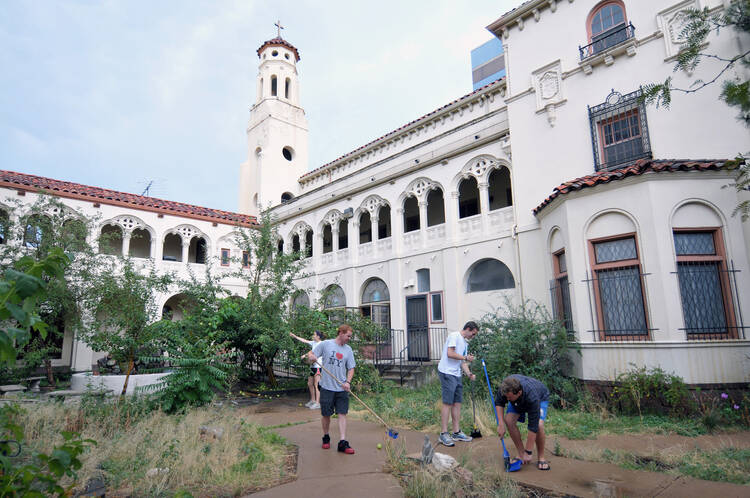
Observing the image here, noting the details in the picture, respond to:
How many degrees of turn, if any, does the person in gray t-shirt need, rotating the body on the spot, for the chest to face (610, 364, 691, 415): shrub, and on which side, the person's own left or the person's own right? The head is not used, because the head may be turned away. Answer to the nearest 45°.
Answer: approximately 90° to the person's own left

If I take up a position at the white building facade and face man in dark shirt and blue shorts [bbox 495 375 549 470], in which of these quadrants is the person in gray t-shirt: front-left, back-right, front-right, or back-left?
front-right

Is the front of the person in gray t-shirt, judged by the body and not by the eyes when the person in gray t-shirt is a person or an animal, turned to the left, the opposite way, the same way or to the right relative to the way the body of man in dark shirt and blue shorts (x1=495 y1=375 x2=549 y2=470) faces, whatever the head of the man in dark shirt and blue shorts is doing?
to the left

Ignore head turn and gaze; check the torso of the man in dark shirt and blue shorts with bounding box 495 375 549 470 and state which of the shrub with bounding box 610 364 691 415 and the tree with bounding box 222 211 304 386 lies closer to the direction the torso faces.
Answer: the tree

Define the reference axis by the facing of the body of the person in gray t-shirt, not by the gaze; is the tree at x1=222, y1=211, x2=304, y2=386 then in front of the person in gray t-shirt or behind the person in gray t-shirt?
behind

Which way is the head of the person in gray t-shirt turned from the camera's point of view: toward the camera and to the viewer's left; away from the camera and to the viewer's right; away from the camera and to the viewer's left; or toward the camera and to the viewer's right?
toward the camera and to the viewer's right

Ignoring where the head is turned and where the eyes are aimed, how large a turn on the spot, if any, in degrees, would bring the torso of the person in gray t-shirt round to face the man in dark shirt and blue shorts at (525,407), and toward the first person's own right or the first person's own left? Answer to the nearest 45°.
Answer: approximately 45° to the first person's own left

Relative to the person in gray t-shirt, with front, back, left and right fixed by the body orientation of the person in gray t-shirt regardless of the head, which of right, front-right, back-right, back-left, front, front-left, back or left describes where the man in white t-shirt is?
left

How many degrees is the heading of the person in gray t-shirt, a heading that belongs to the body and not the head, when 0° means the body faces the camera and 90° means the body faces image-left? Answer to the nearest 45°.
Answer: approximately 0°

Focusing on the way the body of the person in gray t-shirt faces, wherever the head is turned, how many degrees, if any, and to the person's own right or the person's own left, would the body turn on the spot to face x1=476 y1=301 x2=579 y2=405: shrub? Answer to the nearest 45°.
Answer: approximately 135° to the person's own left

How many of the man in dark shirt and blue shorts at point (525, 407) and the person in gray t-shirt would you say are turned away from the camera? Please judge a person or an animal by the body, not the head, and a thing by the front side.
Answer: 0
